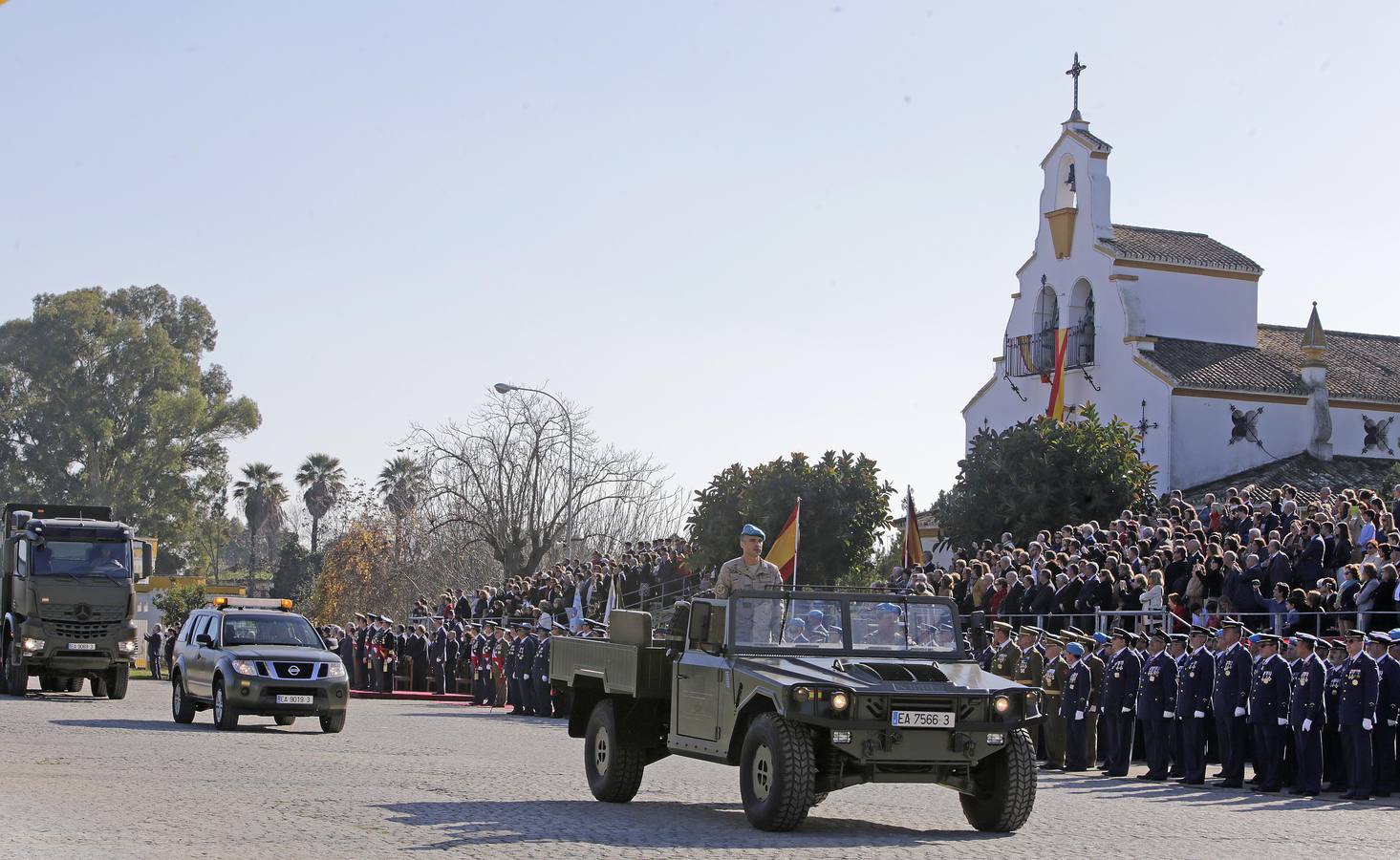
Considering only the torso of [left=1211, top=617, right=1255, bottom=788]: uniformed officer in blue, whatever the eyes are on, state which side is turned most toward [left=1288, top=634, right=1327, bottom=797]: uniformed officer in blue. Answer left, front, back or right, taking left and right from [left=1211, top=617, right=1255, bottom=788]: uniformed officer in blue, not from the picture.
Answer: left

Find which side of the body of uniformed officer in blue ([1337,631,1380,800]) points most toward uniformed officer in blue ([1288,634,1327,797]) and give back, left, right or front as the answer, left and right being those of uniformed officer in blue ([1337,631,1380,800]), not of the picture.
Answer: right

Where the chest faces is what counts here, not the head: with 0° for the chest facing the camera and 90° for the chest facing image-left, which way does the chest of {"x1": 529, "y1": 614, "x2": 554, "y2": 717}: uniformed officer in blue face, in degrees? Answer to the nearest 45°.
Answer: approximately 45°

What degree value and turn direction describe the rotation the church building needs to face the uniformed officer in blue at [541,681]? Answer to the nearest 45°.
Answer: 0° — it already faces them

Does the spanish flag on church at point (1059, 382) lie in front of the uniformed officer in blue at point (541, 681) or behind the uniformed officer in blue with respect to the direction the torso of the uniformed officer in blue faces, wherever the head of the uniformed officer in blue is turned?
behind

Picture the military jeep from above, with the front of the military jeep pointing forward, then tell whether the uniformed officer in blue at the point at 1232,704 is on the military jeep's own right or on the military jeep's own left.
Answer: on the military jeep's own left

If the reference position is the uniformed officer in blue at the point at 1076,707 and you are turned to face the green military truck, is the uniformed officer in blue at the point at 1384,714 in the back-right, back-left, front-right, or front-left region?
back-left

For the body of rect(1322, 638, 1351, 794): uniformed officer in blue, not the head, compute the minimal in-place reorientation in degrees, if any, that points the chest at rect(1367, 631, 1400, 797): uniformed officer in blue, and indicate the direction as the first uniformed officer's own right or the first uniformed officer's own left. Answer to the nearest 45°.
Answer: approximately 90° to the first uniformed officer's own left

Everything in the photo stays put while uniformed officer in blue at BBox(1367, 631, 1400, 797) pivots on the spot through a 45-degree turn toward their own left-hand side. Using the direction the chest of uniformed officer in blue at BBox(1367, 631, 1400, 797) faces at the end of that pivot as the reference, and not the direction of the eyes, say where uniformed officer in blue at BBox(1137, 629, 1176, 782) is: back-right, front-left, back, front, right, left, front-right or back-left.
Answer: back-right

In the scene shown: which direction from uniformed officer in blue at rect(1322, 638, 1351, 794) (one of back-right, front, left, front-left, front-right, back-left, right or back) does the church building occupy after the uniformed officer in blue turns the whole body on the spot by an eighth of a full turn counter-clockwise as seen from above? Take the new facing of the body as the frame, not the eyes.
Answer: back

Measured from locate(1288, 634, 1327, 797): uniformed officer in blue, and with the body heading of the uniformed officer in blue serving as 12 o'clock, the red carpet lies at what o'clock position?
The red carpet is roughly at 3 o'clock from the uniformed officer in blue.

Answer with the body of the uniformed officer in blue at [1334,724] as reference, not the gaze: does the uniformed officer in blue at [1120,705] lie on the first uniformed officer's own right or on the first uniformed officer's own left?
on the first uniformed officer's own right

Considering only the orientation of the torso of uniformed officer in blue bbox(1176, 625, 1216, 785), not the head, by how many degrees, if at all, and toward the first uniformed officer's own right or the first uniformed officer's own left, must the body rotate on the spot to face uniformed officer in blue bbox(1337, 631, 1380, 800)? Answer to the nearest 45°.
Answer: approximately 90° to the first uniformed officer's own left
